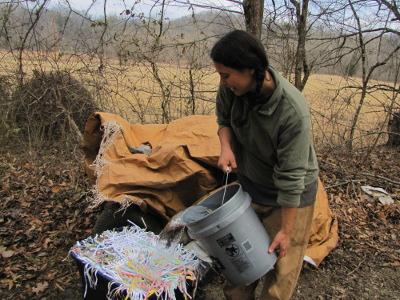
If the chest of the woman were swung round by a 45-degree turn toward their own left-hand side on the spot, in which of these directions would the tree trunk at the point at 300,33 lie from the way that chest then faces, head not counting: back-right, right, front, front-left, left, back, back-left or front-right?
back

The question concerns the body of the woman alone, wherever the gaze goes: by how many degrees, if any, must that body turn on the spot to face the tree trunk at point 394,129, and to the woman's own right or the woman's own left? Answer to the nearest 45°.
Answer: approximately 180°

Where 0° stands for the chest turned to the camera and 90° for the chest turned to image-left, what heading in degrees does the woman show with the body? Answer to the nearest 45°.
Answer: approximately 45°
